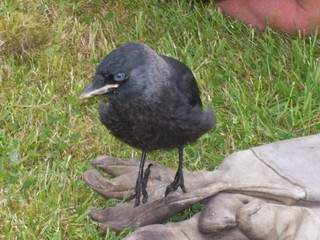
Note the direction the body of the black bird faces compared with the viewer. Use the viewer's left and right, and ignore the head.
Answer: facing the viewer and to the left of the viewer
